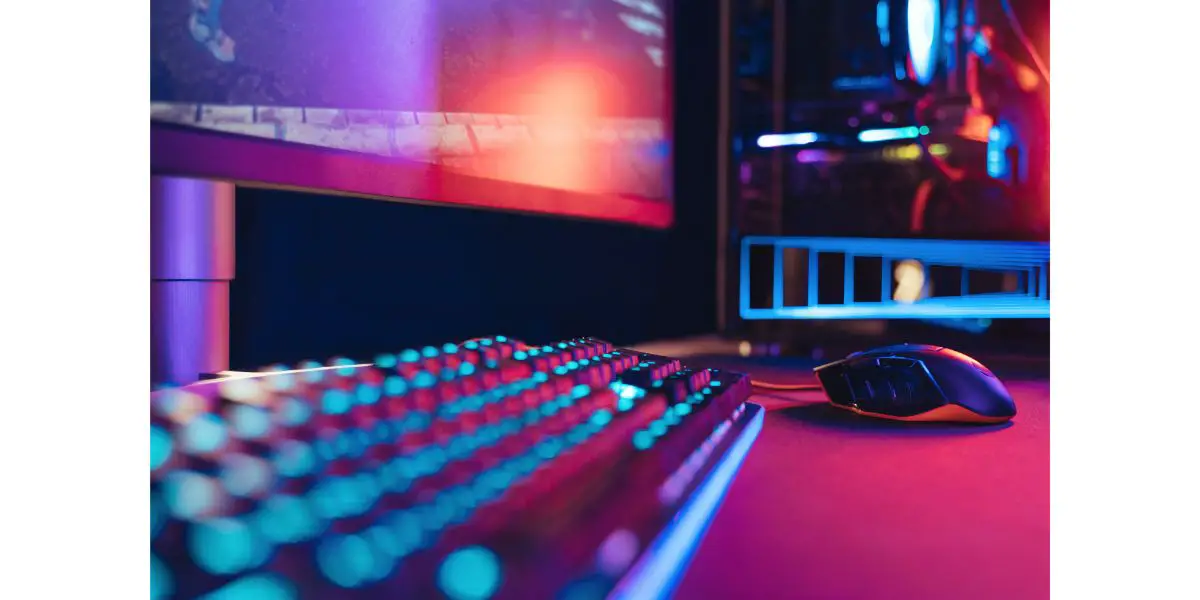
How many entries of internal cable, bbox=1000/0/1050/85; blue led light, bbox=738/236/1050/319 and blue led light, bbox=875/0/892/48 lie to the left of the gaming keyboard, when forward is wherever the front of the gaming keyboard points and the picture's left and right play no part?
3

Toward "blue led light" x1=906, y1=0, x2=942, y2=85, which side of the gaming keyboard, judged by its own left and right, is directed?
left

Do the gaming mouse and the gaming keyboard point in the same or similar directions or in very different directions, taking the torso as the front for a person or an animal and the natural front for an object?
very different directions

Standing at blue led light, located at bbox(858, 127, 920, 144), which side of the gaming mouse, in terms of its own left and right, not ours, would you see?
right

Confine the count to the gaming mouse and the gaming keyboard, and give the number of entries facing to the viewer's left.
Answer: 1

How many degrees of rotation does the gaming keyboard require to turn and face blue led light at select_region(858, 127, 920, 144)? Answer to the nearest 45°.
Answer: approximately 90° to its left

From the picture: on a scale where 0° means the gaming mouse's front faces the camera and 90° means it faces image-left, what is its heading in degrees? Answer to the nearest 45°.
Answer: approximately 90°
